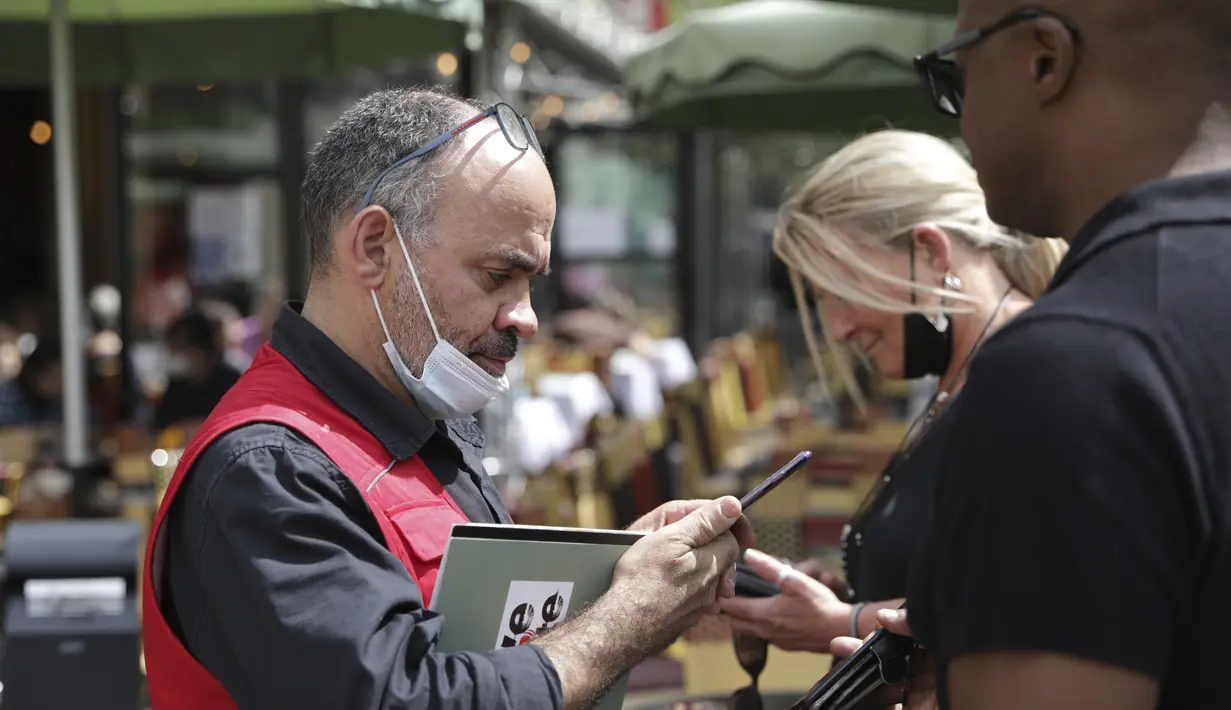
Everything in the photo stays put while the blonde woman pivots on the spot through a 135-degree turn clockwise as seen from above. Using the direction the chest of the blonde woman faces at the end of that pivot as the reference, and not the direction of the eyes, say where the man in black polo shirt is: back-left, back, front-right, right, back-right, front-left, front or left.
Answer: back-right

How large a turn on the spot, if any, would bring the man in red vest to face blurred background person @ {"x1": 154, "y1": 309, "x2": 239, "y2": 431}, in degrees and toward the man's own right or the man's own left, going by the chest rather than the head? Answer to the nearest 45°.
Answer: approximately 90° to the man's own left

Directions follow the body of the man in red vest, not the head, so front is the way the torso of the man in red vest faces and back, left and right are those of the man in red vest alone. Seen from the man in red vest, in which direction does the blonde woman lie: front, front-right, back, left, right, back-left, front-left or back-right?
front-left

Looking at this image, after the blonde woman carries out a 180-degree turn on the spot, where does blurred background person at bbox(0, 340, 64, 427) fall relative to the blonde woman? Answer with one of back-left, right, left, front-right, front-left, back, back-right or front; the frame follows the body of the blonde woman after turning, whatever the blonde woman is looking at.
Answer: back-left

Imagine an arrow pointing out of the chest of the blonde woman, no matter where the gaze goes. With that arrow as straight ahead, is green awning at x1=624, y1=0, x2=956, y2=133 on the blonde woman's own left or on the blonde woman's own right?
on the blonde woman's own right

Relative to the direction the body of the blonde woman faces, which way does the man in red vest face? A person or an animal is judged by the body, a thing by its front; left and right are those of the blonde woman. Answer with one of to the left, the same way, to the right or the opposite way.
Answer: the opposite way

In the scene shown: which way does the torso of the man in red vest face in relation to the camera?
to the viewer's right

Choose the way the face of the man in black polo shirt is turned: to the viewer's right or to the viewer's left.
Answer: to the viewer's left

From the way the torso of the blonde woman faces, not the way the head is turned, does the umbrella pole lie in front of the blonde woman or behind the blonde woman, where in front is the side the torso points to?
in front

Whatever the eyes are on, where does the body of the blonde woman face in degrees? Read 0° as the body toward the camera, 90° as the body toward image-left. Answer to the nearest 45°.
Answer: approximately 90°
